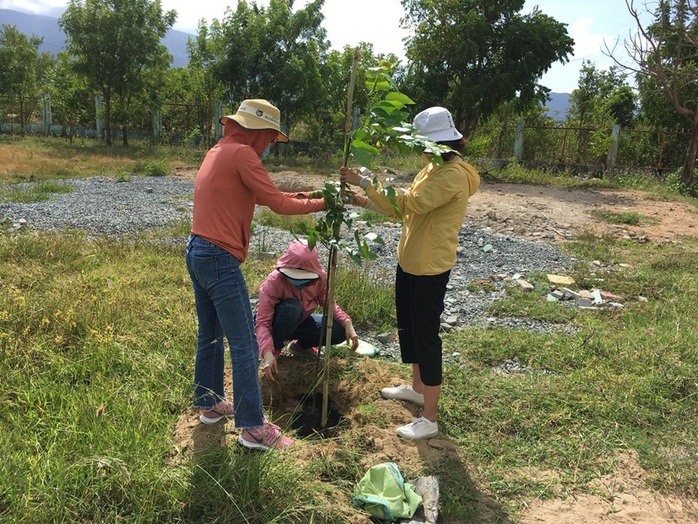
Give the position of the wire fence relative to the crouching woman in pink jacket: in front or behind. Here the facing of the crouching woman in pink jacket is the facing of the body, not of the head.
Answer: behind

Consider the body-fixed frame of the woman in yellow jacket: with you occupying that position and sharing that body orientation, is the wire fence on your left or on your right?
on your right

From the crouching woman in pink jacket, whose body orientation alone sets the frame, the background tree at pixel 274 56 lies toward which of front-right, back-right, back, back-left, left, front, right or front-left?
back

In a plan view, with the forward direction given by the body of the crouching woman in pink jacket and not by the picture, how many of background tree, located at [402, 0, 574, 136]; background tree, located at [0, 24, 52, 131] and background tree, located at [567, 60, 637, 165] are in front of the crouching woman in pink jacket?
0

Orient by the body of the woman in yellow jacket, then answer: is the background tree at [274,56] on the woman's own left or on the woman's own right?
on the woman's own right

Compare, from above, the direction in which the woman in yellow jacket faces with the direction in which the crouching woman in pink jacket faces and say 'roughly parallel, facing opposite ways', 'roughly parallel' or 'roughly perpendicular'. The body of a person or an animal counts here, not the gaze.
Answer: roughly perpendicular

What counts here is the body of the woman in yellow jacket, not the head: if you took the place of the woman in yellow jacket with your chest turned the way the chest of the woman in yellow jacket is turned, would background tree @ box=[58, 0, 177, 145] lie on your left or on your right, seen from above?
on your right

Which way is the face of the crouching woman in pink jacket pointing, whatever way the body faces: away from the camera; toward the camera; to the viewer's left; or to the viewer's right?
toward the camera

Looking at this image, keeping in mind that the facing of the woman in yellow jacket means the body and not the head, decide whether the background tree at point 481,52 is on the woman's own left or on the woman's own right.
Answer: on the woman's own right

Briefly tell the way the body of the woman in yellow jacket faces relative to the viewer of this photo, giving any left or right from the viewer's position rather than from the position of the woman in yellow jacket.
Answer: facing to the left of the viewer

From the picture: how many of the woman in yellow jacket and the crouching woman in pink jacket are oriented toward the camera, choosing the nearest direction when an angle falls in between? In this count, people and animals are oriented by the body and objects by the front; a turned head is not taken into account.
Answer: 1

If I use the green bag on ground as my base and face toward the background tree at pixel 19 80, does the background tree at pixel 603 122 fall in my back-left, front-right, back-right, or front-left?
front-right

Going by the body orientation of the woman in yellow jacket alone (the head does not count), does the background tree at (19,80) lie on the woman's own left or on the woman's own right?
on the woman's own right

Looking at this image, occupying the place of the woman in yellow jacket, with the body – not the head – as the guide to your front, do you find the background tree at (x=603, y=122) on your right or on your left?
on your right

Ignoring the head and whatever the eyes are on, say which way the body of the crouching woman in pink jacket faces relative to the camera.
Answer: toward the camera
